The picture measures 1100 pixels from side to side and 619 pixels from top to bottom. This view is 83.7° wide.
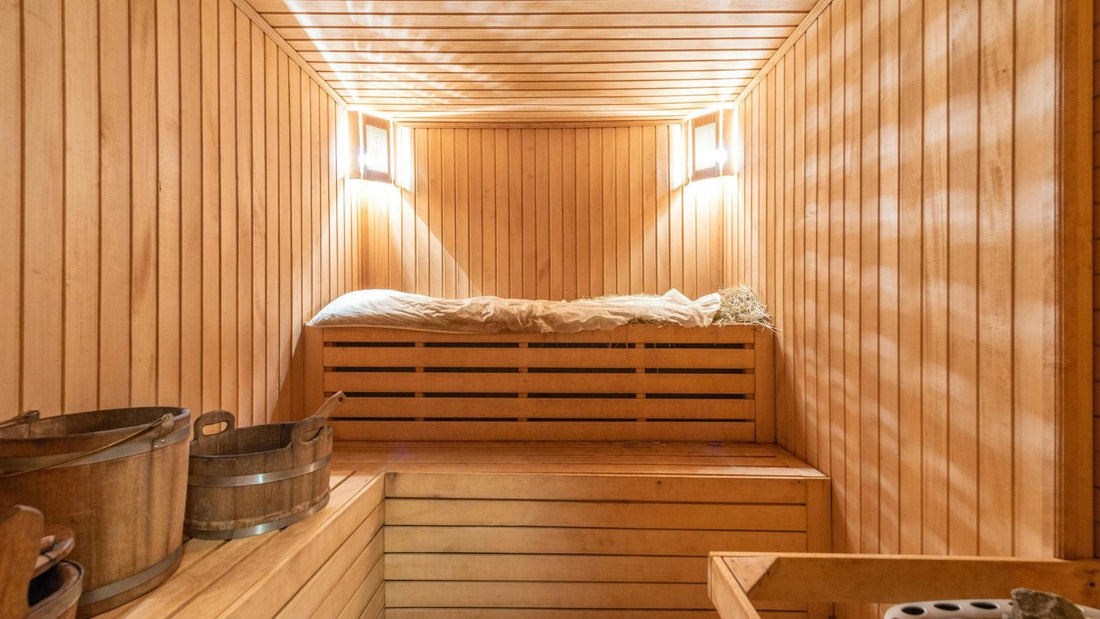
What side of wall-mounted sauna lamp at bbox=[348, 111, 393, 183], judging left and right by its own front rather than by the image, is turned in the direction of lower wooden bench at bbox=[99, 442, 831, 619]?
front

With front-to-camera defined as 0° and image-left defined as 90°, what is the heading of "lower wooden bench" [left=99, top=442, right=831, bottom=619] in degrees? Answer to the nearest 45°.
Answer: approximately 0°

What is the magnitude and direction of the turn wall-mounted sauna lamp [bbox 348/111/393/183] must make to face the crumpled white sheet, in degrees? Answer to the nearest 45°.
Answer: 0° — it already faces it

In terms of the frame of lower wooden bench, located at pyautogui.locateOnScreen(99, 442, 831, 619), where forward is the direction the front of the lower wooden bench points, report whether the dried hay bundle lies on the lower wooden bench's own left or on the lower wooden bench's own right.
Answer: on the lower wooden bench's own left

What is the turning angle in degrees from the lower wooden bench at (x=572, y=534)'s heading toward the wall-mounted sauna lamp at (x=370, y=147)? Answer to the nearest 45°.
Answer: approximately 135° to its right

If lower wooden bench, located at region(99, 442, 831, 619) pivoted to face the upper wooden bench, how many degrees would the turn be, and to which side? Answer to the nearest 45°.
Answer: approximately 180°

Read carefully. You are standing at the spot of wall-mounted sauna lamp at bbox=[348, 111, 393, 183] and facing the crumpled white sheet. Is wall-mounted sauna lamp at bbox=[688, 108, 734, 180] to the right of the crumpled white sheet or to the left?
left

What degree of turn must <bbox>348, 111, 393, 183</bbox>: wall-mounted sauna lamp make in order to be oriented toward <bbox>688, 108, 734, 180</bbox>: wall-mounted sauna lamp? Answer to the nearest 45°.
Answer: approximately 45° to its left

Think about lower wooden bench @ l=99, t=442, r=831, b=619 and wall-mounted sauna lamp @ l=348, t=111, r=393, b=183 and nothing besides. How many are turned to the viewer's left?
0

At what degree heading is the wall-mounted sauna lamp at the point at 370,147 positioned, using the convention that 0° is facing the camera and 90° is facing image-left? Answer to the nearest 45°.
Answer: approximately 315°
